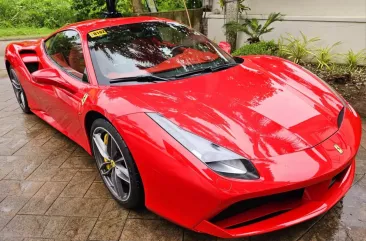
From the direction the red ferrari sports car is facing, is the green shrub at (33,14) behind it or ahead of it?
behind

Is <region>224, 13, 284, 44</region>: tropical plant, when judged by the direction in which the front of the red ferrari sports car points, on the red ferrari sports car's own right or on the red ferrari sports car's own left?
on the red ferrari sports car's own left

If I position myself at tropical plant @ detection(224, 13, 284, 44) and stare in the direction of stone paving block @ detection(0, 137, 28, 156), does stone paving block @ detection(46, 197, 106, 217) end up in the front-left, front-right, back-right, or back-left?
front-left

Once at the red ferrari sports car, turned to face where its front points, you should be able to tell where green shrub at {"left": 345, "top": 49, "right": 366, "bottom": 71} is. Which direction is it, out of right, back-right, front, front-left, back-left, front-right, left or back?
left

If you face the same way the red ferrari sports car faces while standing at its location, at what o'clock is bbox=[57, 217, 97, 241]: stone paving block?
The stone paving block is roughly at 2 o'clock from the red ferrari sports car.

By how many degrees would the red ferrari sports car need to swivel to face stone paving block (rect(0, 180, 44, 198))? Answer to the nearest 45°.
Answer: approximately 135° to its right

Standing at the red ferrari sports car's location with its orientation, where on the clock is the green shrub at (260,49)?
The green shrub is roughly at 8 o'clock from the red ferrari sports car.

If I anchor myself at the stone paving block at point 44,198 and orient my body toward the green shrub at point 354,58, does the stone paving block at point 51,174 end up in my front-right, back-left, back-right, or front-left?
front-left

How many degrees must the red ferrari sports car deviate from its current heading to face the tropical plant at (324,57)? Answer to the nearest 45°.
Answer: approximately 90° to its left

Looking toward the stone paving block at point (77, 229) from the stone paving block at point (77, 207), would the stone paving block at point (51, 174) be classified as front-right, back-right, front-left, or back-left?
back-right

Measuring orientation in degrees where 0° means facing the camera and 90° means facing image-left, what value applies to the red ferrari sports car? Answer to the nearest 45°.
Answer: approximately 315°
